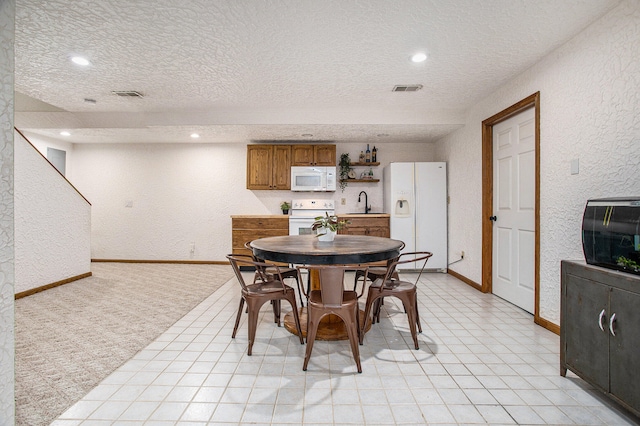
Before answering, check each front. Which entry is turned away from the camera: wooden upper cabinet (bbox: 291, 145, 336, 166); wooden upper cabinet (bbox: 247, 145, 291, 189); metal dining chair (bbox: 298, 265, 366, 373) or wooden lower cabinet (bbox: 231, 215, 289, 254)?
the metal dining chair

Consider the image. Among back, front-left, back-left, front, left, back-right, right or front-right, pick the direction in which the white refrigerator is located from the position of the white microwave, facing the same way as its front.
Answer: left

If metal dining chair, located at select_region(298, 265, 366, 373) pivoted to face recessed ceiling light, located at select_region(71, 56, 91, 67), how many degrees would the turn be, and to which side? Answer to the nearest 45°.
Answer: approximately 90° to its left

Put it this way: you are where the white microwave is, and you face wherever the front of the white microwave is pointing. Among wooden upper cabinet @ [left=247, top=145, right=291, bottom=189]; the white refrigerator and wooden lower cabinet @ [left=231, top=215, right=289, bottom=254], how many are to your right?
2

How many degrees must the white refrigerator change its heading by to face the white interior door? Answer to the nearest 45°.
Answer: approximately 45° to its left

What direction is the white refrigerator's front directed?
toward the camera

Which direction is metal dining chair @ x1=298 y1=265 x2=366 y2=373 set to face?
away from the camera

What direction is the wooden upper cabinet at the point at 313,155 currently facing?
toward the camera

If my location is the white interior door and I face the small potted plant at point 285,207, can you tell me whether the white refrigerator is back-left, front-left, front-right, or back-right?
front-right

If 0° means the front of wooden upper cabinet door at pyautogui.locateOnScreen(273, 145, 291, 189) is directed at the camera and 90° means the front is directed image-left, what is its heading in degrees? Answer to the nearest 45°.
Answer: approximately 0°

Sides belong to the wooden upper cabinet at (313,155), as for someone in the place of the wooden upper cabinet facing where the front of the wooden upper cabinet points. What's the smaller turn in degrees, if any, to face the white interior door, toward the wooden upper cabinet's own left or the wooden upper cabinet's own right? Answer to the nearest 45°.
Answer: approximately 45° to the wooden upper cabinet's own left

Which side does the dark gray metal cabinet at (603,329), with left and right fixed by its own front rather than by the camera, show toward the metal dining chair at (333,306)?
front
